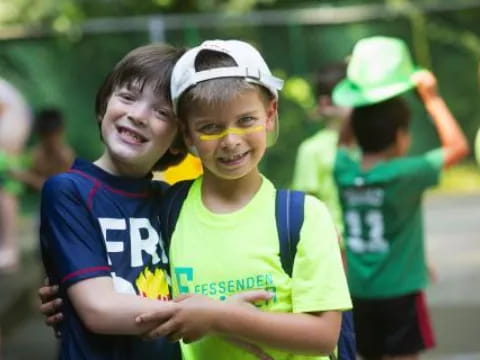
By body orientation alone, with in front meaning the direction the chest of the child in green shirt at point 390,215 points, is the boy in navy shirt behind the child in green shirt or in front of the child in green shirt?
behind

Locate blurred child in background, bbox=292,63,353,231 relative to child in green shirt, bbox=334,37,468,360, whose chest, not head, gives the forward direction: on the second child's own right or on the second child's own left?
on the second child's own left

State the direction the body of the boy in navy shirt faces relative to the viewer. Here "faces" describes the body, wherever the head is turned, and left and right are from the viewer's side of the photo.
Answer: facing the viewer and to the right of the viewer

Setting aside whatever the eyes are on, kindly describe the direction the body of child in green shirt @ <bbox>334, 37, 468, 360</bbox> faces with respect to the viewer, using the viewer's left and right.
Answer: facing away from the viewer and to the right of the viewer

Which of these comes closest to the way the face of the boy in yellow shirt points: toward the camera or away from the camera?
toward the camera

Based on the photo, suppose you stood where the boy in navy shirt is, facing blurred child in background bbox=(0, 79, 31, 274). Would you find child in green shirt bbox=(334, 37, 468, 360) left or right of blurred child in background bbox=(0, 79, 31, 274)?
right

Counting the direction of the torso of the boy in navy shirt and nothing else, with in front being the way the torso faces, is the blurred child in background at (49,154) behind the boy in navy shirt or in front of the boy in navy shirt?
behind

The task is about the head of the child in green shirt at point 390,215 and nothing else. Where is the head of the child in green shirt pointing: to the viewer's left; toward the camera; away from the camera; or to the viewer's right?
away from the camera

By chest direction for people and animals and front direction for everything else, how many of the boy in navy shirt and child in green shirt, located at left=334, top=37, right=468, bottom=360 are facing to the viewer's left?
0

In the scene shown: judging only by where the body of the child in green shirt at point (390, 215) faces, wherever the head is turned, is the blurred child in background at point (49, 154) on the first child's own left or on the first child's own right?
on the first child's own left
